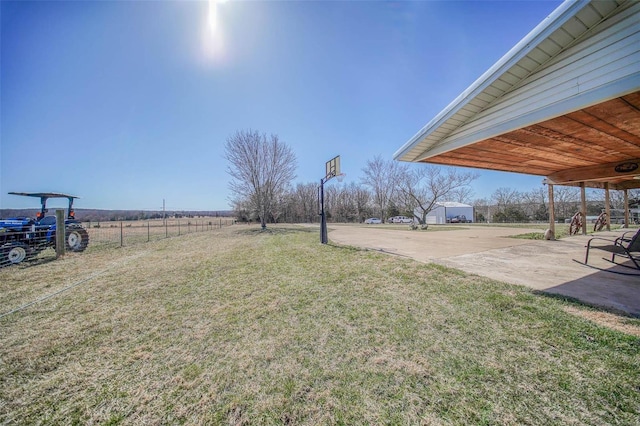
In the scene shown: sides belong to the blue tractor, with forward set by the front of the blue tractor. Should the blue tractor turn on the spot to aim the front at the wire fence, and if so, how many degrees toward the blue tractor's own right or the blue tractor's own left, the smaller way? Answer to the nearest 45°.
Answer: approximately 180°

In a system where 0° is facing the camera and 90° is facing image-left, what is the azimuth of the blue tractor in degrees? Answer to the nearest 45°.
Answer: approximately 45°
